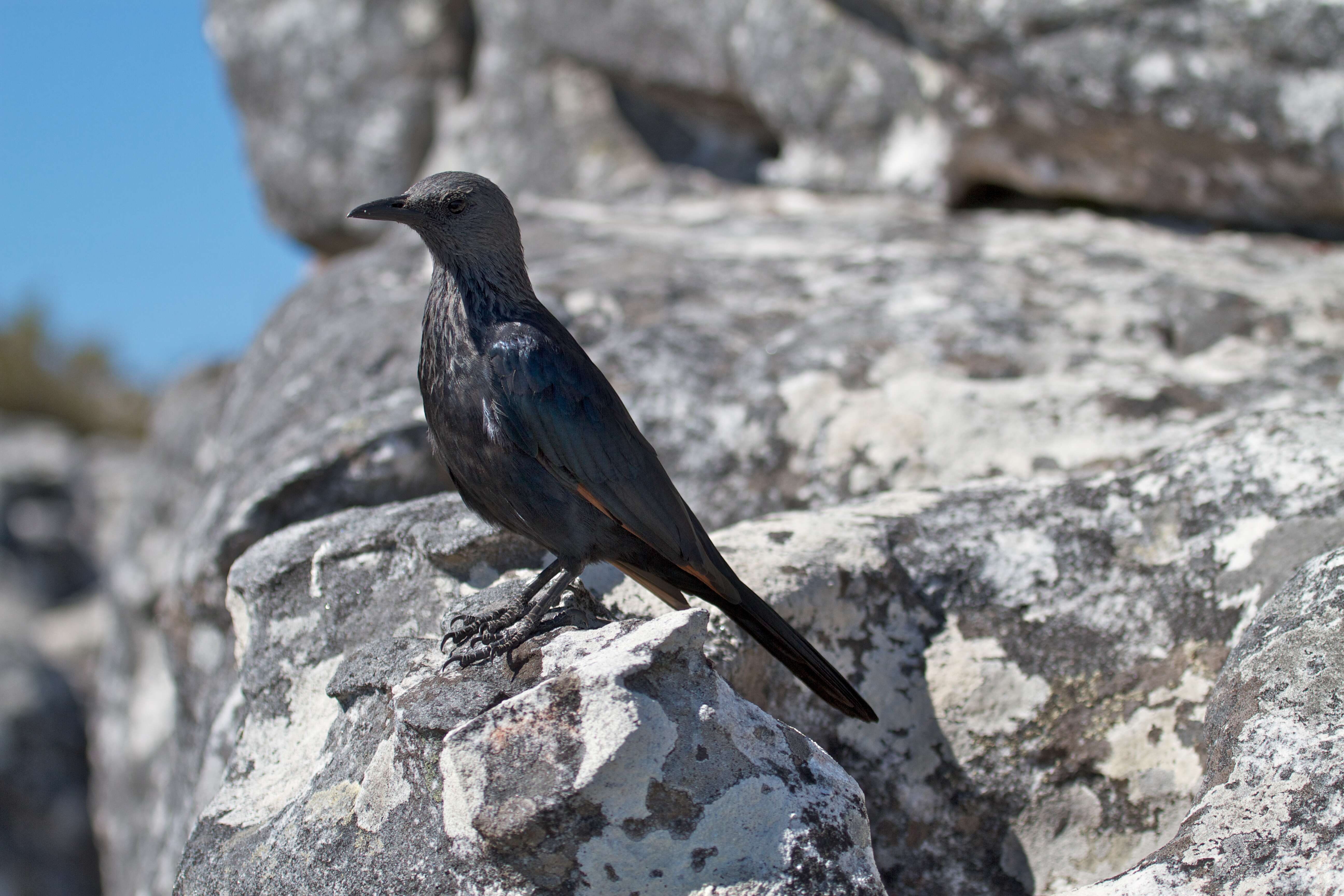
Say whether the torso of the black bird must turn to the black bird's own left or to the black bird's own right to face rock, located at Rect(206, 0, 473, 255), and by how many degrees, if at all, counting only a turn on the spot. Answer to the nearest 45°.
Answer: approximately 90° to the black bird's own right

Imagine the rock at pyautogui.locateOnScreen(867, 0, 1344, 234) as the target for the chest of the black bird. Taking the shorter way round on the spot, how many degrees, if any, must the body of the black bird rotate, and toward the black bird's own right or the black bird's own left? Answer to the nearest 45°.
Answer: approximately 135° to the black bird's own right

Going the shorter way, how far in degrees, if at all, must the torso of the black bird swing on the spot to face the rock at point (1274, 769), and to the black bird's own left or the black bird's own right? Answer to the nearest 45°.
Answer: approximately 135° to the black bird's own left

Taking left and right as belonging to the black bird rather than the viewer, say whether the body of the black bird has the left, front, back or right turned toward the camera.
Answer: left
